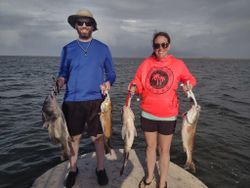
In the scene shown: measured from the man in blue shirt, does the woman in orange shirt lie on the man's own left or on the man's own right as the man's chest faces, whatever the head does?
on the man's own left

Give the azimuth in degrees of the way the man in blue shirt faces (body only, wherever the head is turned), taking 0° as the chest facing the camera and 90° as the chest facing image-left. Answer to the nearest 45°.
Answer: approximately 0°

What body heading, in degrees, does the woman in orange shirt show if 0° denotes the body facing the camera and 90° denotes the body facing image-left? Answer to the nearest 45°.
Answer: approximately 0°

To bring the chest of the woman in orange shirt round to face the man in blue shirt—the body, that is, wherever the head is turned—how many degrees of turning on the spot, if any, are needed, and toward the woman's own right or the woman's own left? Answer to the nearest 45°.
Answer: approximately 90° to the woman's own right
